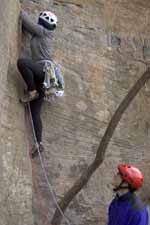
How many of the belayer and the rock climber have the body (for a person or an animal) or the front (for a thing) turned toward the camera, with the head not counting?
0

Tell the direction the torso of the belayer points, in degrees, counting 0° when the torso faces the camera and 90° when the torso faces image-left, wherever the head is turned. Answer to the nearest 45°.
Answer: approximately 90°

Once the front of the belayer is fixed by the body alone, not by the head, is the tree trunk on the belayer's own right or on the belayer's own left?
on the belayer's own right

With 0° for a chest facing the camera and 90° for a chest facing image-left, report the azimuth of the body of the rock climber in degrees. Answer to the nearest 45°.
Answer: approximately 135°
